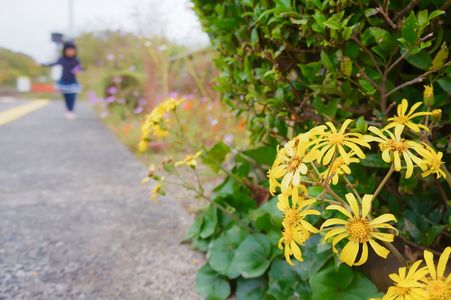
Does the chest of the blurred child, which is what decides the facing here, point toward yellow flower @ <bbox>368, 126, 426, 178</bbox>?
yes

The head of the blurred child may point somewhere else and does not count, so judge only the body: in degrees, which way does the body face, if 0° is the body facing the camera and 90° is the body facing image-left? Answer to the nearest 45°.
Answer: approximately 0°

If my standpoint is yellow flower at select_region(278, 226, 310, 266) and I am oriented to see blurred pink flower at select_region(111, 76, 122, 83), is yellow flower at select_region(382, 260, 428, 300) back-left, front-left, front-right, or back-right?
back-right

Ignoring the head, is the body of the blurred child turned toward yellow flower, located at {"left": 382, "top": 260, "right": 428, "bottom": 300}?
yes

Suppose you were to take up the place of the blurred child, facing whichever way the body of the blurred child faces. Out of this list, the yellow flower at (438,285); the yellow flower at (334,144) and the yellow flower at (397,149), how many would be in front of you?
3

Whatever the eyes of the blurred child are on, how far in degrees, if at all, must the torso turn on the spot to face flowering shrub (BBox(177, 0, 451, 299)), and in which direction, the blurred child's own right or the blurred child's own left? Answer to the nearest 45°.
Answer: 0° — they already face it

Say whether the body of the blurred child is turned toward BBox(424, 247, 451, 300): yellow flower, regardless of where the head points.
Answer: yes

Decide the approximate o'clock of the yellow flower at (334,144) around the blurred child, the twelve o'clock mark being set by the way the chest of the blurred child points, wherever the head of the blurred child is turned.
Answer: The yellow flower is roughly at 12 o'clock from the blurred child.

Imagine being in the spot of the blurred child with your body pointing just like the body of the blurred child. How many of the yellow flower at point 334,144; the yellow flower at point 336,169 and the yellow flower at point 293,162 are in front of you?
3
